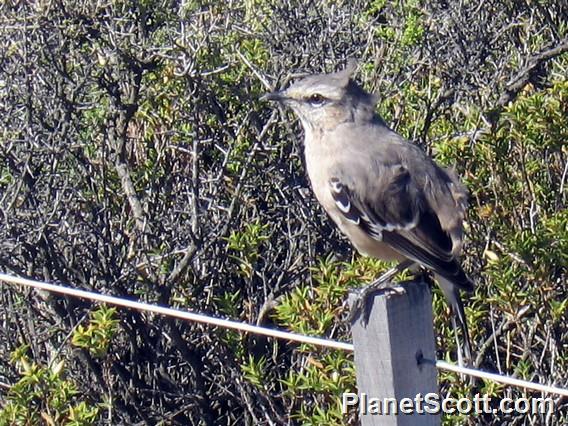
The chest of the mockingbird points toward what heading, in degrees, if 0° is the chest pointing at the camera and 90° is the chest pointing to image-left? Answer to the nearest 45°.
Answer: approximately 90°
